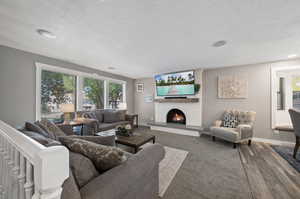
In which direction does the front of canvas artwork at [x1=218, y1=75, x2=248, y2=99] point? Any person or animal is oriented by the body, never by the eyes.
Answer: toward the camera

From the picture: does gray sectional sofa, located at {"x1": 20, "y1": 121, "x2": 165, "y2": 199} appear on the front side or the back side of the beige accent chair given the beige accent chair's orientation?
on the front side

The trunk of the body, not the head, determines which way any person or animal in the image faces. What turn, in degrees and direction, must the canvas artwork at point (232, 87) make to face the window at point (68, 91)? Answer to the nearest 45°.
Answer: approximately 45° to its right

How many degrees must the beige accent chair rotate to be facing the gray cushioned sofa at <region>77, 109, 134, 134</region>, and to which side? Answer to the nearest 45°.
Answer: approximately 45° to its right

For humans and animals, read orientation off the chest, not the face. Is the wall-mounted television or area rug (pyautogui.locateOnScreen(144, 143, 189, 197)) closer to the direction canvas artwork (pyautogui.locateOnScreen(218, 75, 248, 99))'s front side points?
the area rug

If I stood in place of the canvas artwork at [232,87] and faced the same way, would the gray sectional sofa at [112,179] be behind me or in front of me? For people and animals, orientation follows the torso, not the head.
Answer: in front

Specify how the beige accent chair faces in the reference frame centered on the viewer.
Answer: facing the viewer and to the left of the viewer

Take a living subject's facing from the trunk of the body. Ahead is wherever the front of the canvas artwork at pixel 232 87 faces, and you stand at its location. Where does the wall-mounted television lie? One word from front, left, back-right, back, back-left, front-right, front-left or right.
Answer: right

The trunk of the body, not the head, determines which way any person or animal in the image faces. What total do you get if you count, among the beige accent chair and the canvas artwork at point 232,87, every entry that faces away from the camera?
0

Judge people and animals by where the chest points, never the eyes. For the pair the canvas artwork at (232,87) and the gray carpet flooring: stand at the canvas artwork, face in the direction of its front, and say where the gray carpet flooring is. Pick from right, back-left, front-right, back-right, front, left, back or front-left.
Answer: front

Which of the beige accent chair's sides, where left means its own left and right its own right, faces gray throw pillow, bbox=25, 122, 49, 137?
front

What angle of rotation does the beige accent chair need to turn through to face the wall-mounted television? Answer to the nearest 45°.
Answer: approximately 45° to its right
